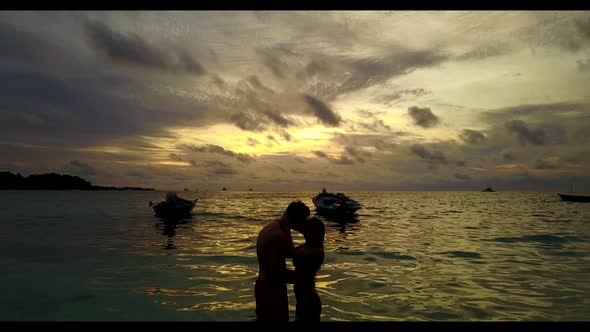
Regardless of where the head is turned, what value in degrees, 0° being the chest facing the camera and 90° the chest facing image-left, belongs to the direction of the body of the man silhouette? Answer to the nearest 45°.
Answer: approximately 270°

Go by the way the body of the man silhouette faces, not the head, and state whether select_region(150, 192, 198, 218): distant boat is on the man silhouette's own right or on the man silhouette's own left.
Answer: on the man silhouette's own left
